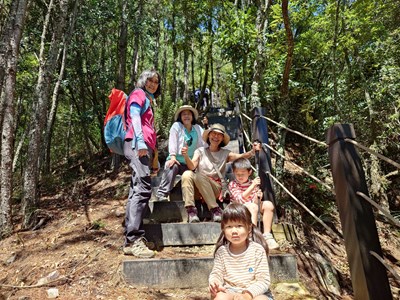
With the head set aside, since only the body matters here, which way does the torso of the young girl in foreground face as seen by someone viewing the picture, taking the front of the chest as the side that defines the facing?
toward the camera

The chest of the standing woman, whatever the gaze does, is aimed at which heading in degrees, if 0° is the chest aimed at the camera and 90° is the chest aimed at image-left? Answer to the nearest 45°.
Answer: approximately 270°

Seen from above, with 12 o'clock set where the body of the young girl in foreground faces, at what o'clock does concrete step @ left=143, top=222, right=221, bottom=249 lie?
The concrete step is roughly at 5 o'clock from the young girl in foreground.

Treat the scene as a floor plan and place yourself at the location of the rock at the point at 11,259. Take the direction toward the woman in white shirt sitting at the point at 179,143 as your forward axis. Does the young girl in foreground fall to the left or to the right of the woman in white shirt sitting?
right

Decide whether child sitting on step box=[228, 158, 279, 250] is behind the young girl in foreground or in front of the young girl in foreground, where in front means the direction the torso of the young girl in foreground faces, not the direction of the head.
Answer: behind

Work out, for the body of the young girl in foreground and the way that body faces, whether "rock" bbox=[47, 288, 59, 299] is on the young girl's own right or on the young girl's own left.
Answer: on the young girl's own right
